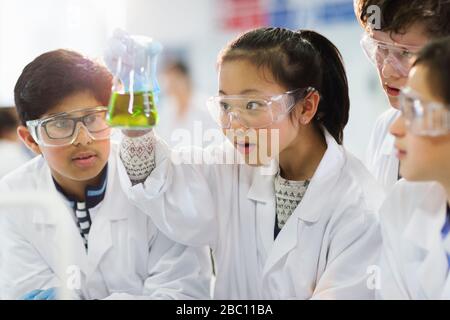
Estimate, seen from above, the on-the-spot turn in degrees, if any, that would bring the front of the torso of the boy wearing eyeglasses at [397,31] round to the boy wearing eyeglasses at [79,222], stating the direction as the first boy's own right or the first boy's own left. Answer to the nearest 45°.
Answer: approximately 45° to the first boy's own right

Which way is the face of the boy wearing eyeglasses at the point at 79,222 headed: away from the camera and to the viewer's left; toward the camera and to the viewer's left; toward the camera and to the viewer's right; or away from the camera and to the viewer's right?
toward the camera and to the viewer's right

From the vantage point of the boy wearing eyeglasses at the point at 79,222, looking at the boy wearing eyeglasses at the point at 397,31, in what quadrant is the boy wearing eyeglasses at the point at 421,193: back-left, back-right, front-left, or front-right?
front-right

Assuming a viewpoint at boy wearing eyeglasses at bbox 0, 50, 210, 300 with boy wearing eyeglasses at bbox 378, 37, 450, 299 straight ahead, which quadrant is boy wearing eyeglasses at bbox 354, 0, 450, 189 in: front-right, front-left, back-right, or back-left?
front-left

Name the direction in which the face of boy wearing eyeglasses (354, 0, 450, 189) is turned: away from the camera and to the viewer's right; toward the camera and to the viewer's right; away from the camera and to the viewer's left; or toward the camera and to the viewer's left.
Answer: toward the camera and to the viewer's left
